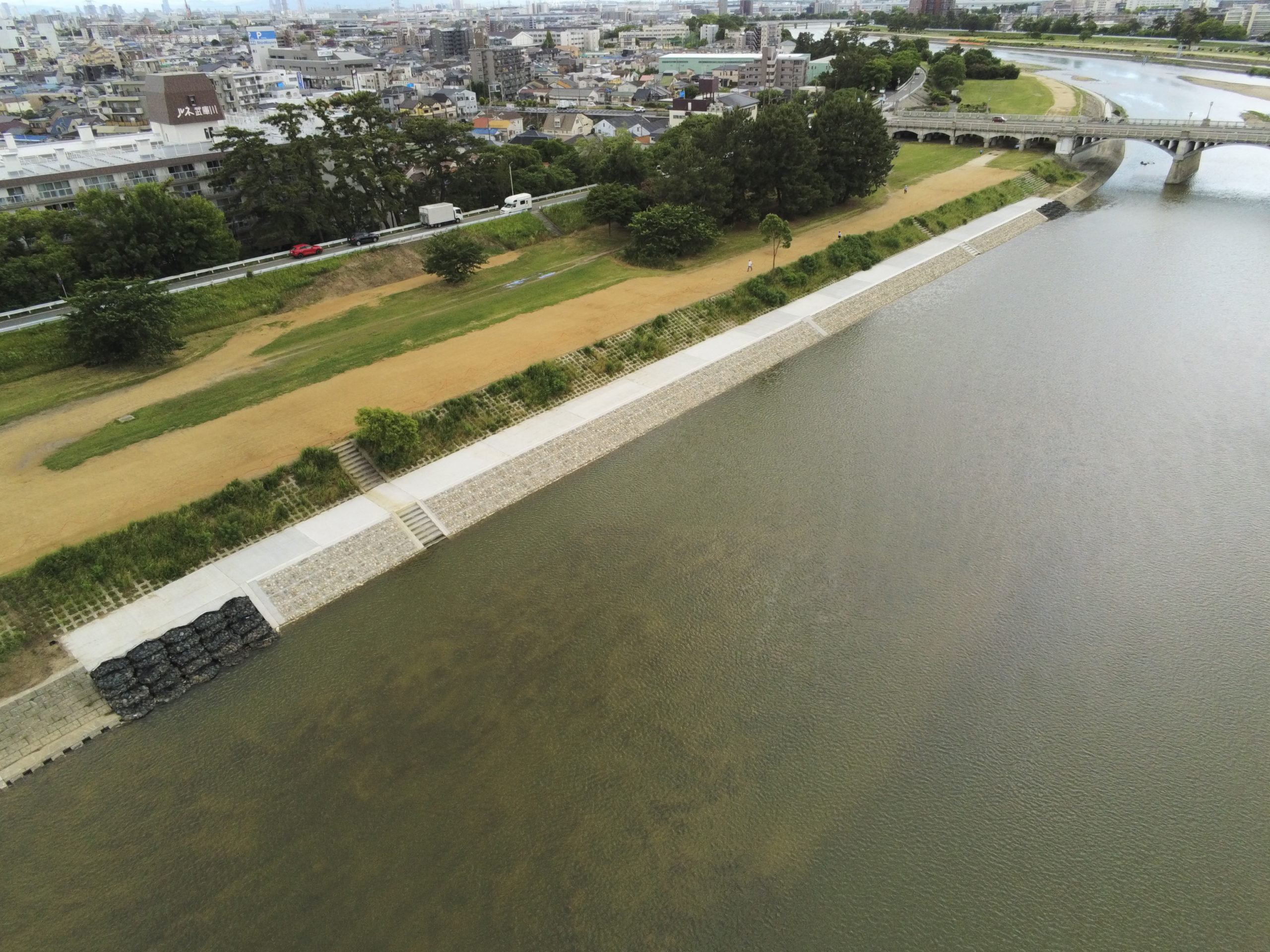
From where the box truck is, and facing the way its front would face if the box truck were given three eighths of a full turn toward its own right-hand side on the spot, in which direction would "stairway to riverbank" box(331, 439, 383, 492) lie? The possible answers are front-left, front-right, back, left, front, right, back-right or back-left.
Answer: front

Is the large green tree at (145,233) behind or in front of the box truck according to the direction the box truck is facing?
behind

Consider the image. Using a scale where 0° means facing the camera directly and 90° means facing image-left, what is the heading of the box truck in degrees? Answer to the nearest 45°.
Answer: approximately 225°

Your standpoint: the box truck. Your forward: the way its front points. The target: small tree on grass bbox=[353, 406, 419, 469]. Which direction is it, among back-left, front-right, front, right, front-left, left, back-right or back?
back-right
